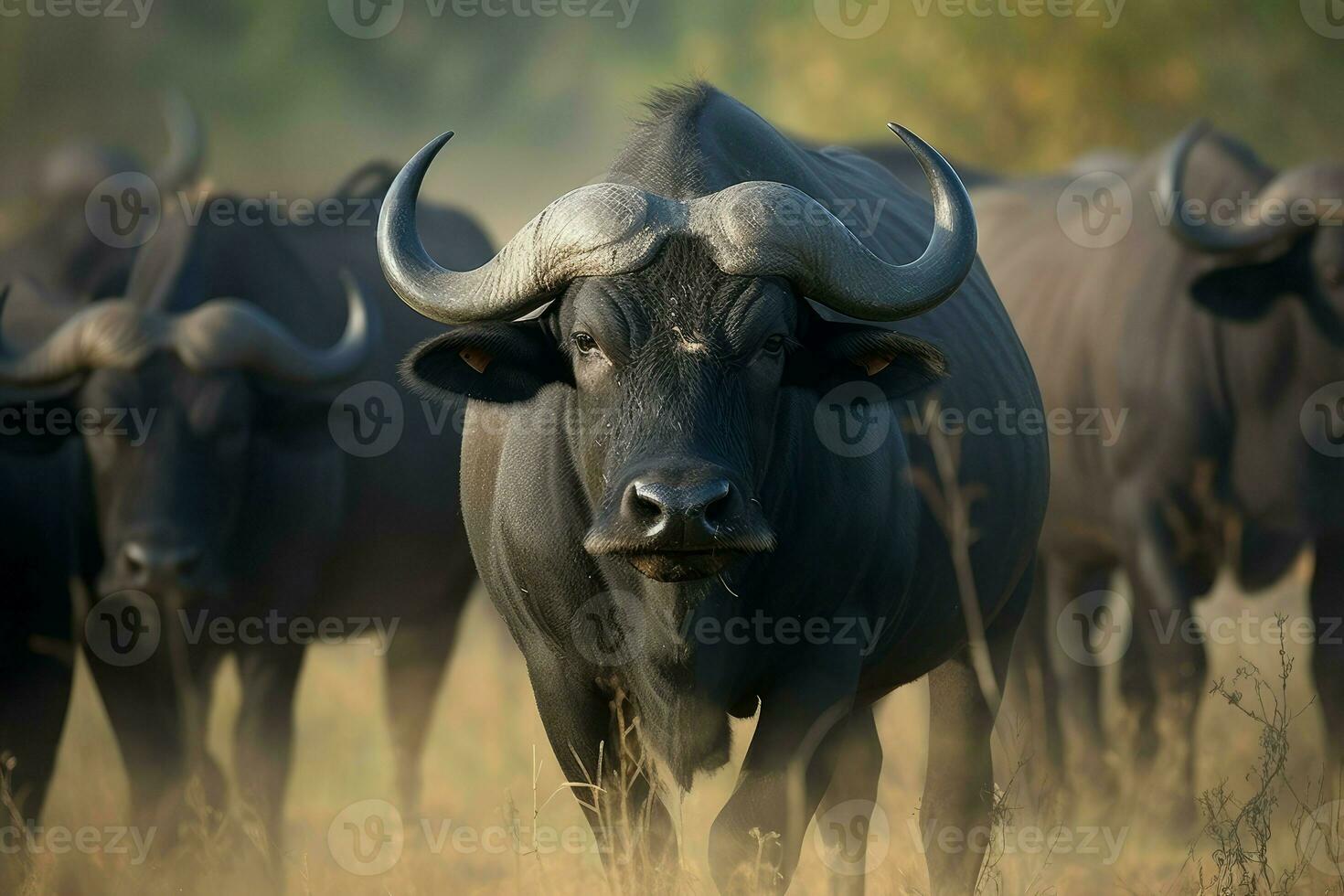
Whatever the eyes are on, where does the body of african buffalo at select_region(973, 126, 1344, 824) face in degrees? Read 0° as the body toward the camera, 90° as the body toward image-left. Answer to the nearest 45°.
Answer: approximately 315°

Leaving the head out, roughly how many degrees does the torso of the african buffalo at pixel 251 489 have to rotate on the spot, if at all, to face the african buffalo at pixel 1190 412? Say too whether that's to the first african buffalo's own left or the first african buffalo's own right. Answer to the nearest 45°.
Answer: approximately 135° to the first african buffalo's own left
